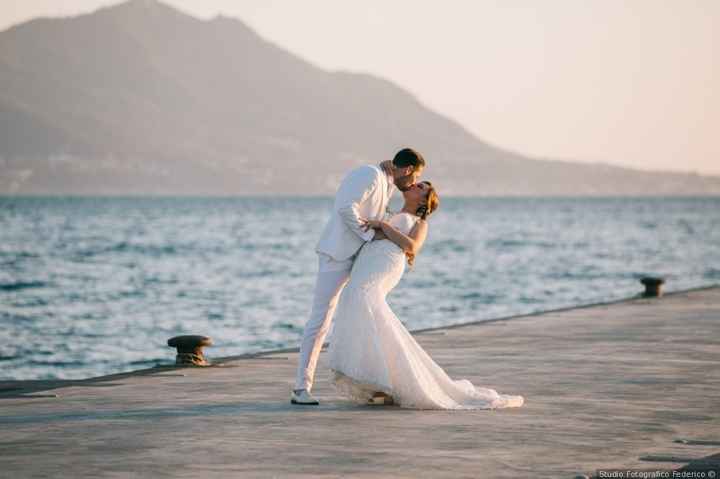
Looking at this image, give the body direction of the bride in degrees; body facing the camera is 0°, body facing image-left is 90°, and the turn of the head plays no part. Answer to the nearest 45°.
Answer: approximately 90°

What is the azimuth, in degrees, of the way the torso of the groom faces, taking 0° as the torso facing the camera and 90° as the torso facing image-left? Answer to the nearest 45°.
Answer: approximately 270°

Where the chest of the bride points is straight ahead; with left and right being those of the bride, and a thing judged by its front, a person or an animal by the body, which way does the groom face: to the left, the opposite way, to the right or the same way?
the opposite way

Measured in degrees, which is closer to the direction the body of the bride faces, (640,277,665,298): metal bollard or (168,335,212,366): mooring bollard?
the mooring bollard

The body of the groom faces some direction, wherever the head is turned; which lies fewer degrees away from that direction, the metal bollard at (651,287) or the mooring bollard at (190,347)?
the metal bollard

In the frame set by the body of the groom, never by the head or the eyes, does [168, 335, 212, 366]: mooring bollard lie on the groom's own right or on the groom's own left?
on the groom's own left

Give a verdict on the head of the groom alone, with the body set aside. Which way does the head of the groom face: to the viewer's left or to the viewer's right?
to the viewer's right

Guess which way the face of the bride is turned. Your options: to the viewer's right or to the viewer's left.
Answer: to the viewer's left

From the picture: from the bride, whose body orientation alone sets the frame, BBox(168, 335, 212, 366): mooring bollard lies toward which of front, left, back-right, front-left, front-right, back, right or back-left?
front-right
